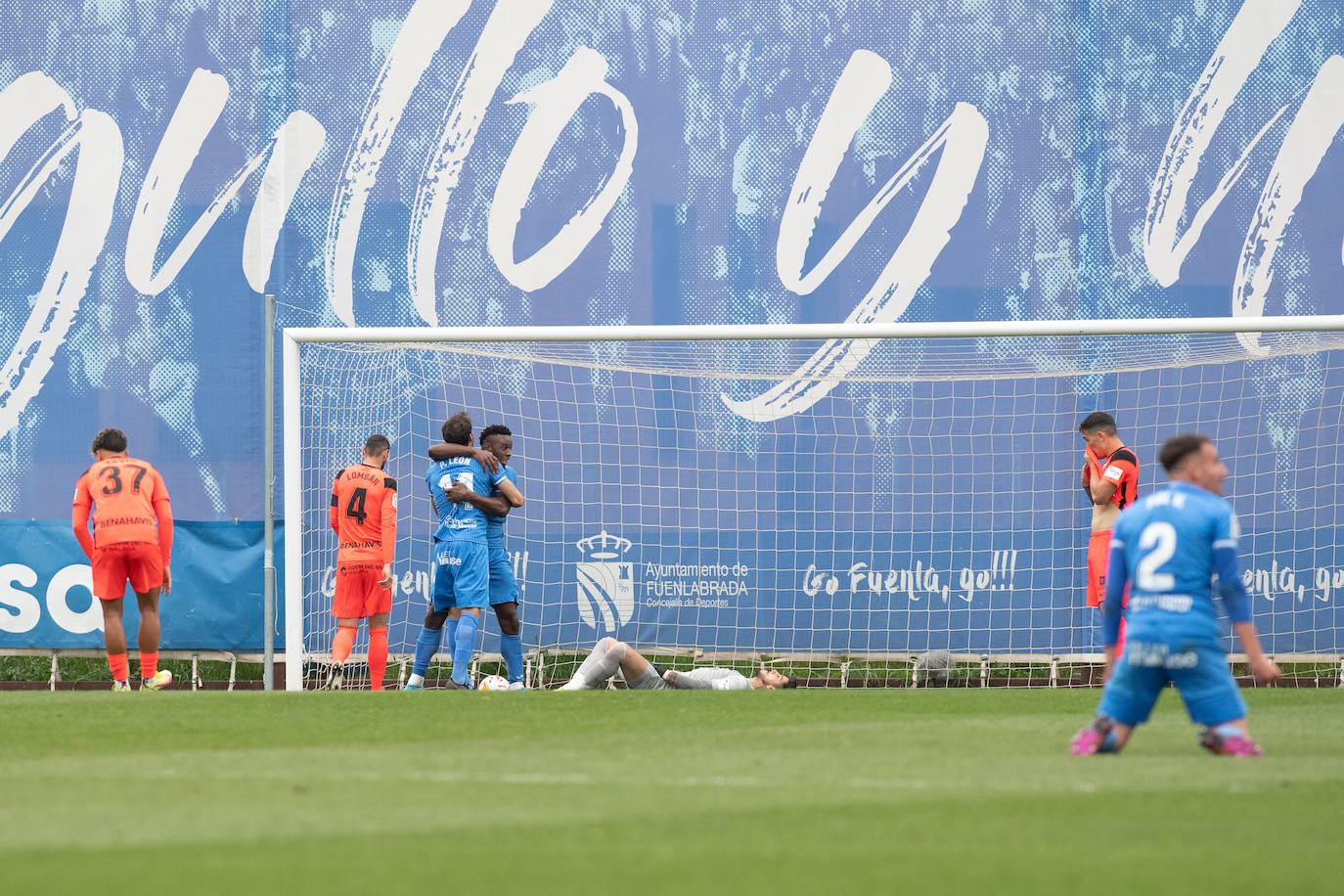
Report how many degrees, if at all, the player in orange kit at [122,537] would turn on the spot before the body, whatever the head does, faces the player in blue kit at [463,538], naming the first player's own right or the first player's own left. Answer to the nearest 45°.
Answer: approximately 135° to the first player's own right

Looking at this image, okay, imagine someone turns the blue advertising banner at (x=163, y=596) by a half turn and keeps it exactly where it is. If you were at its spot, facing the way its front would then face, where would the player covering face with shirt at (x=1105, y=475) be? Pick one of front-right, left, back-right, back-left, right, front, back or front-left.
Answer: back-right

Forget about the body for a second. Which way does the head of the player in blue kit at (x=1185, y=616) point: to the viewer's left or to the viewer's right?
to the viewer's right

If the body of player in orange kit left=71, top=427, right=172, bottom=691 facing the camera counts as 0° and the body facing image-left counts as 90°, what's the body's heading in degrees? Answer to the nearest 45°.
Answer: approximately 180°

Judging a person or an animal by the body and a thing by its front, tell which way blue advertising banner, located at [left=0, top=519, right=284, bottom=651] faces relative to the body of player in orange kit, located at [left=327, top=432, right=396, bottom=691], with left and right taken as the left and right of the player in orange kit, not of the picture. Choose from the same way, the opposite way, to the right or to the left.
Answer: the opposite way

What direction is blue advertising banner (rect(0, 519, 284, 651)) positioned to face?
toward the camera

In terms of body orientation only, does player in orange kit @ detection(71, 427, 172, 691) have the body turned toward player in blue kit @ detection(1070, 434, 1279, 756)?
no

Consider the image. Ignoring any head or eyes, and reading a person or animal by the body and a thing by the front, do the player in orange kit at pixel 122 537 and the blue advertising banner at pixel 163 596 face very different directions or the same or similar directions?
very different directions

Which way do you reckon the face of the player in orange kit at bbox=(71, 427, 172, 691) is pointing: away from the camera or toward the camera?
away from the camera

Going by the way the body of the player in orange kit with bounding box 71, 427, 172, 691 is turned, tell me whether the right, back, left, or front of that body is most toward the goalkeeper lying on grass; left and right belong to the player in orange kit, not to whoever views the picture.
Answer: right

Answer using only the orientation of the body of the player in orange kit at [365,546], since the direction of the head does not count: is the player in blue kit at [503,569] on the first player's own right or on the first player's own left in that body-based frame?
on the first player's own right

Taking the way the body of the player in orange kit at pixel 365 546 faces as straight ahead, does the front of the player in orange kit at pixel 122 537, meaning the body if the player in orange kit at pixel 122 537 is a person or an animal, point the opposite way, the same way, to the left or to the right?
the same way

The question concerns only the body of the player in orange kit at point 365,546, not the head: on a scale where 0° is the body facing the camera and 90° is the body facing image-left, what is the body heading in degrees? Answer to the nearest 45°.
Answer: approximately 180°

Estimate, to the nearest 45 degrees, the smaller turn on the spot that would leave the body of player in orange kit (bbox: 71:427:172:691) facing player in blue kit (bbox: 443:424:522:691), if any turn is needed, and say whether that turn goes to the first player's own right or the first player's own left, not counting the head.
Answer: approximately 90° to the first player's own right

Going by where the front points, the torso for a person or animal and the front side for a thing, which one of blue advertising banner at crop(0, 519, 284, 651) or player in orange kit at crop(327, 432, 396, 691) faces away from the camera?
the player in orange kit

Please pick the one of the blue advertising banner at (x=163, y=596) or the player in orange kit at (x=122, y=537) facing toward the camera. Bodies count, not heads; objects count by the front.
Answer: the blue advertising banner

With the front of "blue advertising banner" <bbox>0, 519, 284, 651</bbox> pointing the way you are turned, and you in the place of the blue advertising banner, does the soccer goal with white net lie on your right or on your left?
on your left
